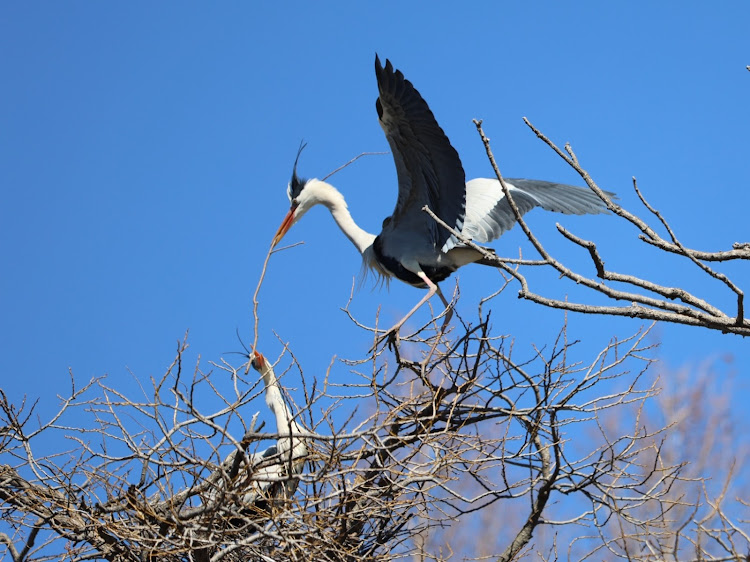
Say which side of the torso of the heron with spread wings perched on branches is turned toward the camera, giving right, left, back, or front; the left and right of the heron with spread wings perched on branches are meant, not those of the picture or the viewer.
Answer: left
